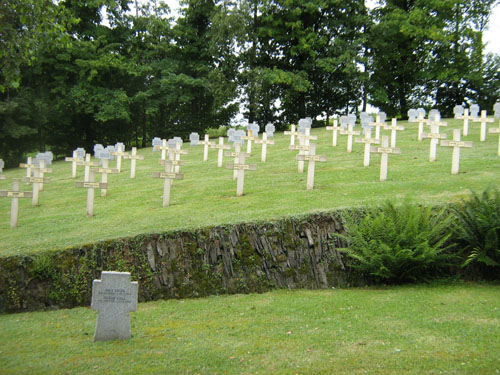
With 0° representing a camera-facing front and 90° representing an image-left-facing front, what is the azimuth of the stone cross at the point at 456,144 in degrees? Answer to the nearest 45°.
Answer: approximately 0°

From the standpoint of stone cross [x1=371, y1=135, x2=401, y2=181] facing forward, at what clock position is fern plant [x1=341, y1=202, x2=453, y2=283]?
The fern plant is roughly at 12 o'clock from the stone cross.

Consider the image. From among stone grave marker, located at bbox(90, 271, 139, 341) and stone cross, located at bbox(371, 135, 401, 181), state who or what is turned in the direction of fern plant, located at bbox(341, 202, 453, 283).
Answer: the stone cross

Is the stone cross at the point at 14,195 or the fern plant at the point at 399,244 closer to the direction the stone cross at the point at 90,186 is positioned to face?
the fern plant

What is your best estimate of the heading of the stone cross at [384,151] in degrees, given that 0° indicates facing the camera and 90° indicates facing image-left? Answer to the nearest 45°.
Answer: approximately 0°

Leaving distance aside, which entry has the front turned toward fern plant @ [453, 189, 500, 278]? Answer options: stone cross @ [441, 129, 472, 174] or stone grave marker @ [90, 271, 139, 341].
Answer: the stone cross
